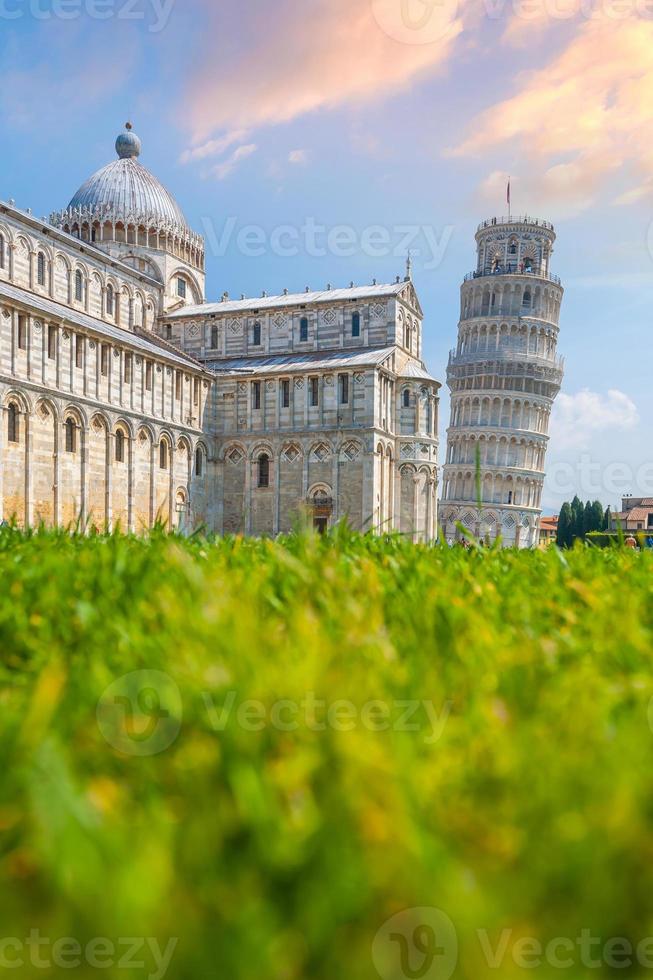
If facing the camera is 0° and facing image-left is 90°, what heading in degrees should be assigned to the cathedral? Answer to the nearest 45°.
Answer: approximately 45°
